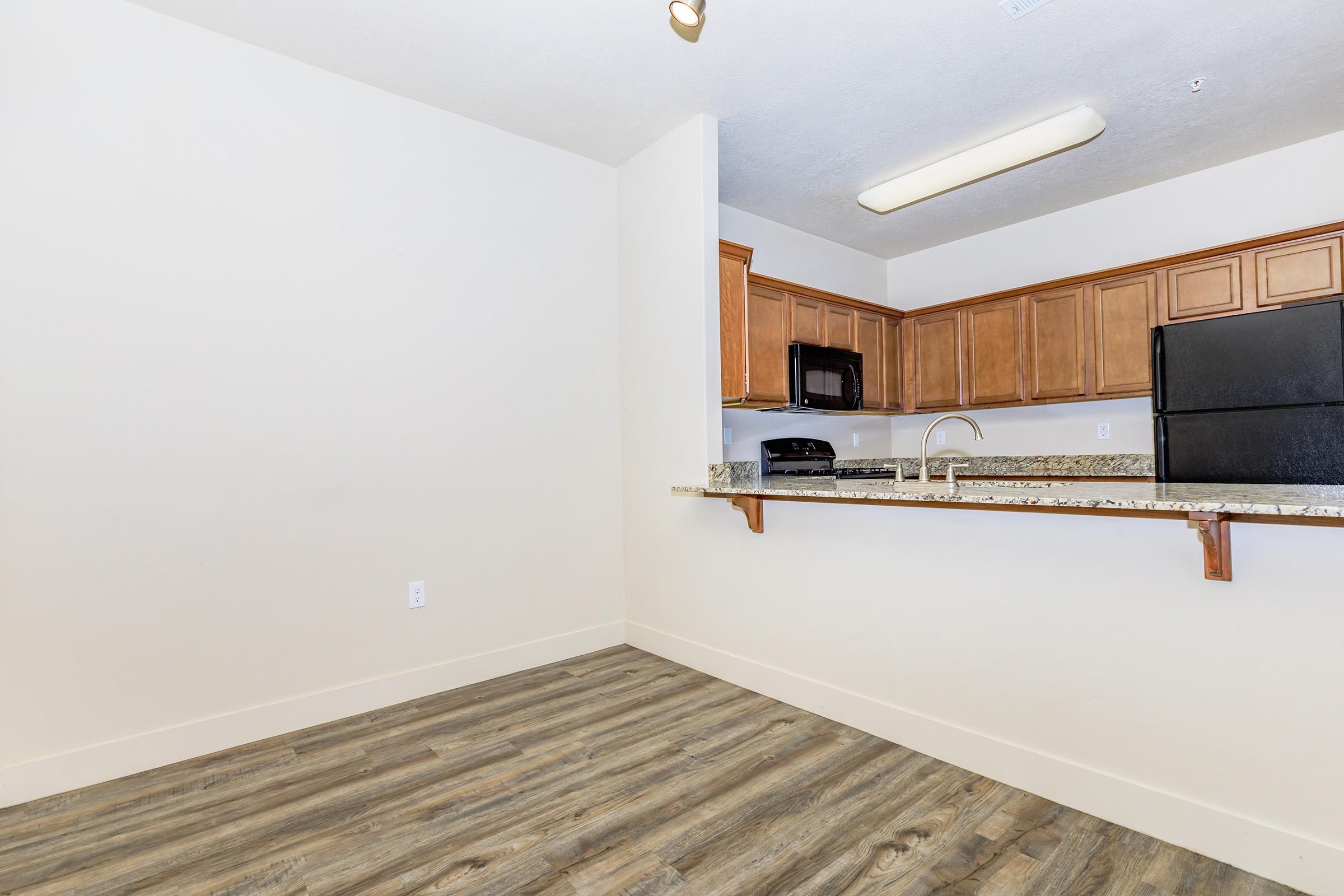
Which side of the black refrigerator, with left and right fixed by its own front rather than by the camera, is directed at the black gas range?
right

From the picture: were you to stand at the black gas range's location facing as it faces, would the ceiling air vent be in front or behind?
in front

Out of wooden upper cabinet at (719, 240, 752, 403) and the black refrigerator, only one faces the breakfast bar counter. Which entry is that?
the black refrigerator

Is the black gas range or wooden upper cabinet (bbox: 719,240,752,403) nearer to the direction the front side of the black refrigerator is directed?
the wooden upper cabinet

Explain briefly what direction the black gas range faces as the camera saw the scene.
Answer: facing the viewer and to the right of the viewer

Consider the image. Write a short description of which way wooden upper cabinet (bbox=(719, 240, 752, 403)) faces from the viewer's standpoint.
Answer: facing away from the viewer and to the right of the viewer

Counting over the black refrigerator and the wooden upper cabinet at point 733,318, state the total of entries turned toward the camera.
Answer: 1
